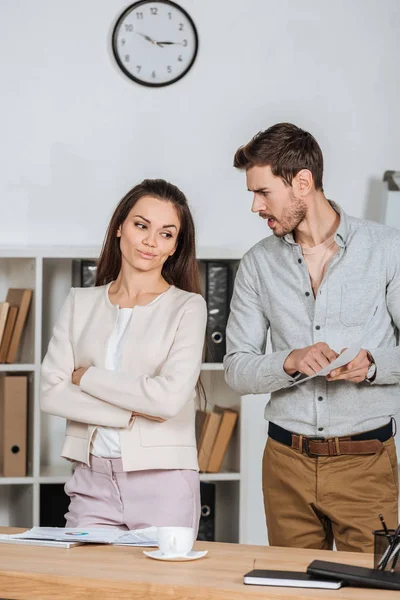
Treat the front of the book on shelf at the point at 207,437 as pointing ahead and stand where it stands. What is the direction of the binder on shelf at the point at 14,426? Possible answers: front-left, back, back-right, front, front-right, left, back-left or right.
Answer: right

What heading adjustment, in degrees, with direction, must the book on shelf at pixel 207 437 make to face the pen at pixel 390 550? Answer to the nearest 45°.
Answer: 0° — it already faces it

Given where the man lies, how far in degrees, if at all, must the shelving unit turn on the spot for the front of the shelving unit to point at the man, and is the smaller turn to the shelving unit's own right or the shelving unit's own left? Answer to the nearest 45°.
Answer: approximately 45° to the shelving unit's own left

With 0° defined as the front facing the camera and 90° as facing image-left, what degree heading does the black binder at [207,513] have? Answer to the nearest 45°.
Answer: approximately 0°

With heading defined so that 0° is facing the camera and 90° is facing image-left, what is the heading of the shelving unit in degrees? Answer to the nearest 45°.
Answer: approximately 0°

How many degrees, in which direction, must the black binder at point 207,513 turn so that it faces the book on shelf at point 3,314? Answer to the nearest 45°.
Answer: approximately 90° to its right

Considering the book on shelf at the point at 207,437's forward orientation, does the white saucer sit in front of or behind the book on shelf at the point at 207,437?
in front

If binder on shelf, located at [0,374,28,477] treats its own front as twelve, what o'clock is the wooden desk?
The wooden desk is roughly at 12 o'clock from the binder on shelf.

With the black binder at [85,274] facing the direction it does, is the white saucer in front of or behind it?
in front

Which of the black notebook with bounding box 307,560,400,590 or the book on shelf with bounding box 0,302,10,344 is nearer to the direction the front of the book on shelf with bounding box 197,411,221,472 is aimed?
the black notebook
